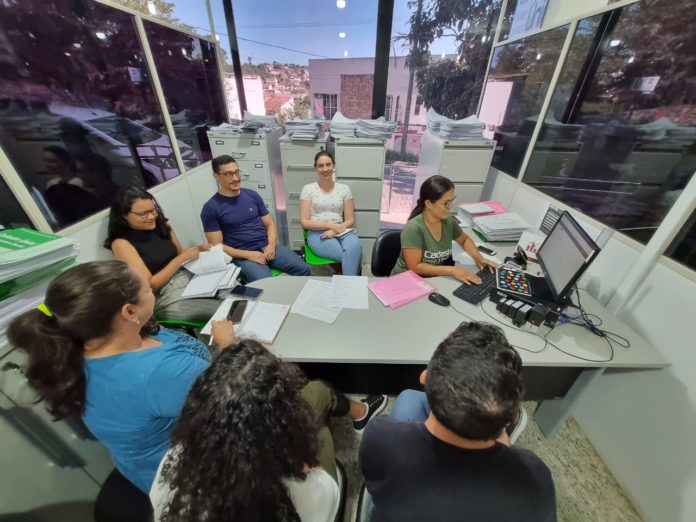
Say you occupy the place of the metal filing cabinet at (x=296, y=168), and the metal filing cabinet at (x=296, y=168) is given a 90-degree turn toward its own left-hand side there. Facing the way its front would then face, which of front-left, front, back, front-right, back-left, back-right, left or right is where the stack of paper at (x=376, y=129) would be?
front

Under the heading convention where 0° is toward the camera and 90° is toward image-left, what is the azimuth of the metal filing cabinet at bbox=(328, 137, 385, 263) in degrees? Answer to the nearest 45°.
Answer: approximately 0°

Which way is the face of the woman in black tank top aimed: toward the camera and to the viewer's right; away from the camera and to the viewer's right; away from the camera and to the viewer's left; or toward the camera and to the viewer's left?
toward the camera and to the viewer's right

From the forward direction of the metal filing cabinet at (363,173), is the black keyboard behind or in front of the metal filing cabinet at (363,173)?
in front

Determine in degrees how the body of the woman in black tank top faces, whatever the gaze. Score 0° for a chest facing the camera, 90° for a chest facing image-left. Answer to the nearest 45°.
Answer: approximately 315°

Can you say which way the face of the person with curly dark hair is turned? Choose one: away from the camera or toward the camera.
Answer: away from the camera

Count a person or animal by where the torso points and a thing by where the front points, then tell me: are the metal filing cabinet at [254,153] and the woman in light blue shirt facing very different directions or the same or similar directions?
very different directions

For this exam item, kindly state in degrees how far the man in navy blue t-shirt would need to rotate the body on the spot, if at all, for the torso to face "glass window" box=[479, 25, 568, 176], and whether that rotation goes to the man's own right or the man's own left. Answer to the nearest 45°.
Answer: approximately 45° to the man's own left

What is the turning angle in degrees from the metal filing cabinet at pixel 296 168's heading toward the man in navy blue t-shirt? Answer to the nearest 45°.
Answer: approximately 45° to its right

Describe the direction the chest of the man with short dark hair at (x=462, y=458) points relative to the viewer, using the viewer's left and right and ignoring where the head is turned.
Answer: facing away from the viewer

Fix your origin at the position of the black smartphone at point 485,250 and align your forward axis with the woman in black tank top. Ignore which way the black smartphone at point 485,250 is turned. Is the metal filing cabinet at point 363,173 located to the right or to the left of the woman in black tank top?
right

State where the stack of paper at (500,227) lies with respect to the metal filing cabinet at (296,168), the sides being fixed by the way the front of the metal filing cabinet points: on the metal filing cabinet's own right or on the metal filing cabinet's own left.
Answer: on the metal filing cabinet's own left

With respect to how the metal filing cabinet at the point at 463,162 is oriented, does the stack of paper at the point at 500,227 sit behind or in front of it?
in front
